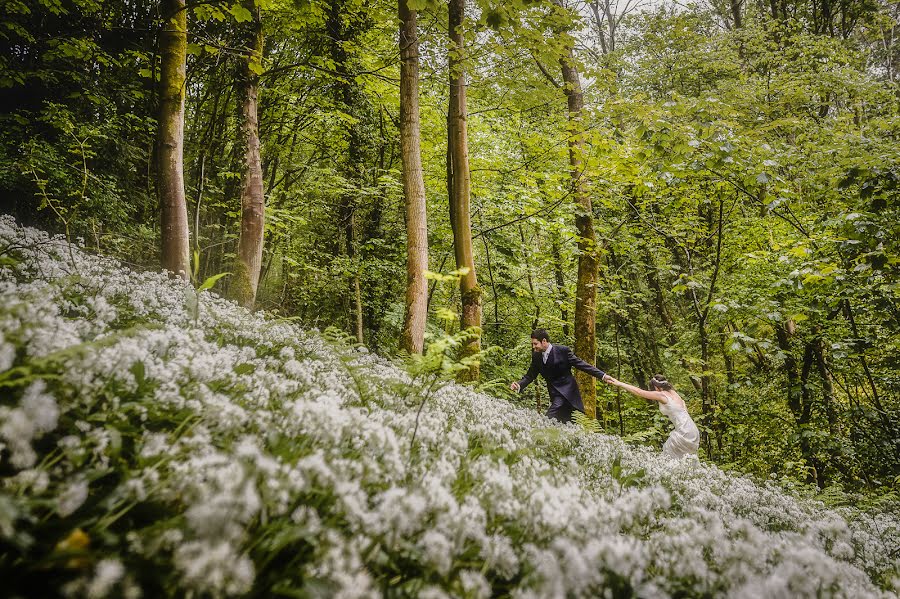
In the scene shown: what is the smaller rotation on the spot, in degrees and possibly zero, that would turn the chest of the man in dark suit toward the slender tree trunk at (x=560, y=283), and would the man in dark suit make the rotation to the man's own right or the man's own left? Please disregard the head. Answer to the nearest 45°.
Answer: approximately 135° to the man's own right

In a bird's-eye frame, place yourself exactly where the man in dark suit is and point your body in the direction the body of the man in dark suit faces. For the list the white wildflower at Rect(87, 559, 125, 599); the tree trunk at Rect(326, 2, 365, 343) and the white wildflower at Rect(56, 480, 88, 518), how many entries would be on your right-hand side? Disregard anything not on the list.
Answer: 1

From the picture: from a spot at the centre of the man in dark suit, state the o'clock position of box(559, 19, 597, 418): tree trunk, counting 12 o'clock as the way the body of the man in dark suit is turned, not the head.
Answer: The tree trunk is roughly at 5 o'clock from the man in dark suit.

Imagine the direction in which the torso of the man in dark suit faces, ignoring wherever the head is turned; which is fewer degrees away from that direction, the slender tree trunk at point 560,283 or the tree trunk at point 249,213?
the tree trunk

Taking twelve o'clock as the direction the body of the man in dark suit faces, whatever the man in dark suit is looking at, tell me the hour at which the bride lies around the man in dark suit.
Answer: The bride is roughly at 7 o'clock from the man in dark suit.

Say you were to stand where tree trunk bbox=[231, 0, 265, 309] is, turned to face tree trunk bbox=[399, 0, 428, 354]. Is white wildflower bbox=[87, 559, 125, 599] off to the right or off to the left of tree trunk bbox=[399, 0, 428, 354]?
right

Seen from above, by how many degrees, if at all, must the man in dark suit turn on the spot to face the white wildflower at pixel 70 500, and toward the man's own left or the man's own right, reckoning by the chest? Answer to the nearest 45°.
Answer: approximately 45° to the man's own left

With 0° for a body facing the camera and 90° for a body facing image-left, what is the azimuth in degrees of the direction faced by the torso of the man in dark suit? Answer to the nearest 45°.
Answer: approximately 45°

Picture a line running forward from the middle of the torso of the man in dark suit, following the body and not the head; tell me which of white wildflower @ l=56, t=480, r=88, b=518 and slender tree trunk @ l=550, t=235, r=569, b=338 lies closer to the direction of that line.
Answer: the white wildflower

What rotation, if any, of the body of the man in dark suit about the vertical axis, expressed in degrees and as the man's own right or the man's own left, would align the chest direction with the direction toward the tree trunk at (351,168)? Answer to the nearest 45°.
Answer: approximately 90° to the man's own right
